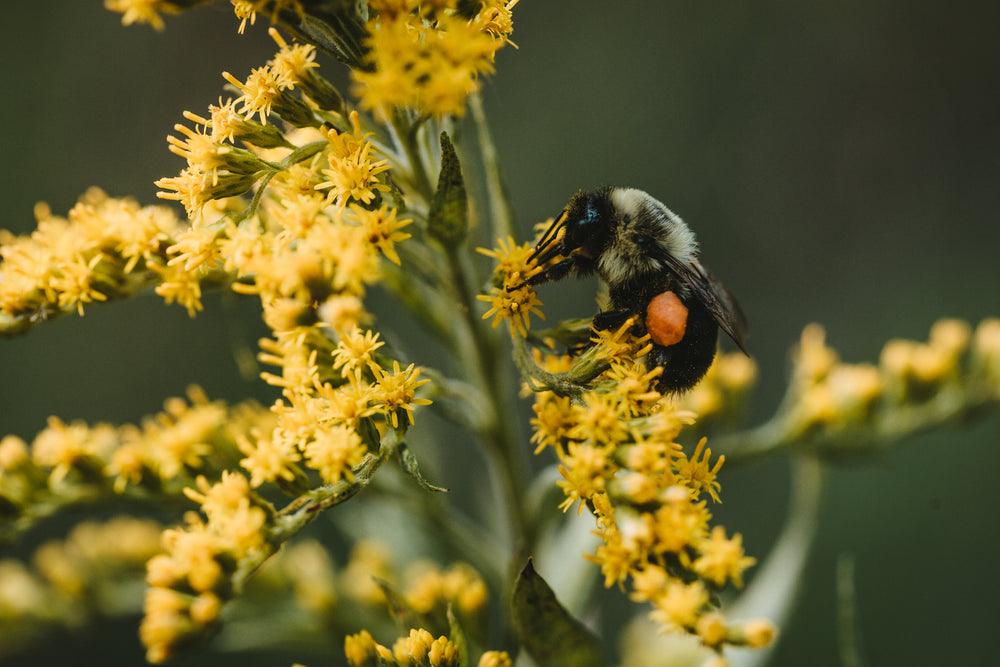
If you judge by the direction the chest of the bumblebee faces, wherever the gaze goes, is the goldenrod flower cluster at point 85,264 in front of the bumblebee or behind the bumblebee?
in front

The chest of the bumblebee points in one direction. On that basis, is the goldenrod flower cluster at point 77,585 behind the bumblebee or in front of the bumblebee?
in front

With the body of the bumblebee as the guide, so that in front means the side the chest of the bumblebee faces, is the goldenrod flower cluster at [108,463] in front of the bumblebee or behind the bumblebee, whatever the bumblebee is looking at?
in front

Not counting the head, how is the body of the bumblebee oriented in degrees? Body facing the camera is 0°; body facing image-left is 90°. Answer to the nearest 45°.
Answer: approximately 90°
